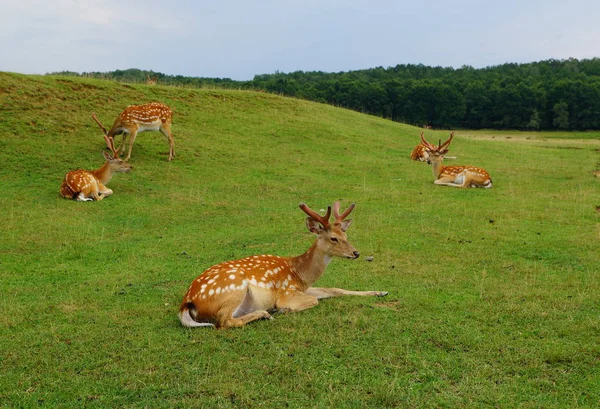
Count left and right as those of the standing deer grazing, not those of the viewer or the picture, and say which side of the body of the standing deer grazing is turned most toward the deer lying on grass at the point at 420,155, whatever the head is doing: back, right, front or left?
back

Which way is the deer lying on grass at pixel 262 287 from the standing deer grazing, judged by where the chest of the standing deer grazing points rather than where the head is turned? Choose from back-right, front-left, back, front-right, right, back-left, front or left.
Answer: left

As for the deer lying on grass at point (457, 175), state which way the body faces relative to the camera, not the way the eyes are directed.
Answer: to the viewer's left

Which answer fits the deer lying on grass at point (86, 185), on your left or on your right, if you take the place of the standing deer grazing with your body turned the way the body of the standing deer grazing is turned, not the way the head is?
on your left

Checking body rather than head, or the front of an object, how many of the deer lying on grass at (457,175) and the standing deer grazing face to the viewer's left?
2

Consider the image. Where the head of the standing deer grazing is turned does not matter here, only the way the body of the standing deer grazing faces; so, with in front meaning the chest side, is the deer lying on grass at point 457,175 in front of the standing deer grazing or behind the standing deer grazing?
behind

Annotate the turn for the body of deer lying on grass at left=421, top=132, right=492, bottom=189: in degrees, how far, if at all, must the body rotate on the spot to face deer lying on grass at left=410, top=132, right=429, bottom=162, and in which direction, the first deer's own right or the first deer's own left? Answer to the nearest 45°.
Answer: approximately 90° to the first deer's own right

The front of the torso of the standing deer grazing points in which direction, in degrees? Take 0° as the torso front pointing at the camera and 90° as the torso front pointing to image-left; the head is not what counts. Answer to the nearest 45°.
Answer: approximately 90°

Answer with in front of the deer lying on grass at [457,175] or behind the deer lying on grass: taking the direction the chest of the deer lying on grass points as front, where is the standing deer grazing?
in front

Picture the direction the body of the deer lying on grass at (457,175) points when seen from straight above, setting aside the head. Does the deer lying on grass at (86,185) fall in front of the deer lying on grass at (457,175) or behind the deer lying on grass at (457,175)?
in front

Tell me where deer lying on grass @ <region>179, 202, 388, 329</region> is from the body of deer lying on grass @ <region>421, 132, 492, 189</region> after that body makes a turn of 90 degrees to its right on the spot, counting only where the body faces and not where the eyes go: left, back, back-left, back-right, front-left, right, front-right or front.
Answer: back
